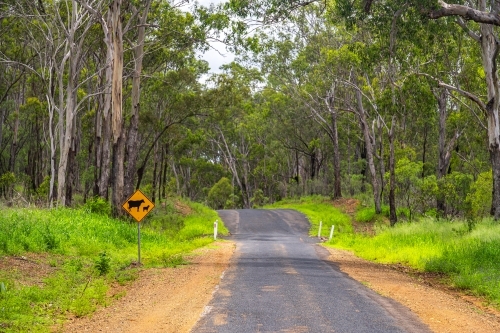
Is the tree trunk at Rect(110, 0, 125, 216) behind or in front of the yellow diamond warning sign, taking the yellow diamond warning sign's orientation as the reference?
behind

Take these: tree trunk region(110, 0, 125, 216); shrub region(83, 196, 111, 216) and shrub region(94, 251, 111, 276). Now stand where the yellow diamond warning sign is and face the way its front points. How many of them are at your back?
2

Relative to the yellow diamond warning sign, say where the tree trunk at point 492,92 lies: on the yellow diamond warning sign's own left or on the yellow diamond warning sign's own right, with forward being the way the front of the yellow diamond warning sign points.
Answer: on the yellow diamond warning sign's own left

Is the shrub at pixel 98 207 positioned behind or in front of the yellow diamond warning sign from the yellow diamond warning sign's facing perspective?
behind

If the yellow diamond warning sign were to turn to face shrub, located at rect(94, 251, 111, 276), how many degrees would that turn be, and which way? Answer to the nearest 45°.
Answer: approximately 45° to its right

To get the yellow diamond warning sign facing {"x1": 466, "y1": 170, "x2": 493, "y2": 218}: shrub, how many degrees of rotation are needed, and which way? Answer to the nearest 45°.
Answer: approximately 135° to its left

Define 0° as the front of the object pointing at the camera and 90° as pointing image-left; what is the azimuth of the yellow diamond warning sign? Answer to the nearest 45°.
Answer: approximately 0°

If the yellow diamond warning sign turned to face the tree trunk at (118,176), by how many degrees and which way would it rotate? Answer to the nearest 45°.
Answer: approximately 180°
